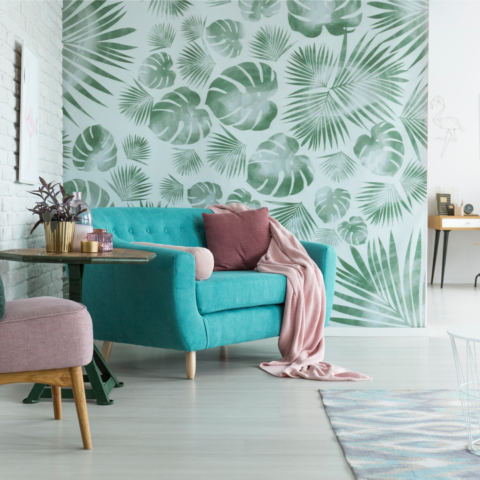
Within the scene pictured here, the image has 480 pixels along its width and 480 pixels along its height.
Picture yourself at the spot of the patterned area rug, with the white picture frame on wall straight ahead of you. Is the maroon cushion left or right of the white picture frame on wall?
right

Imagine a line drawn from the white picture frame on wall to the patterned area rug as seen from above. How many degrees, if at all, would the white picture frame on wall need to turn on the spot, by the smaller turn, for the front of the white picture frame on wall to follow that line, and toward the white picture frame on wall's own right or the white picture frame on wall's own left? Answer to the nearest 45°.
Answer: approximately 45° to the white picture frame on wall's own right

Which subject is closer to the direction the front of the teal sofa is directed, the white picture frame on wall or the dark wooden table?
the dark wooden table

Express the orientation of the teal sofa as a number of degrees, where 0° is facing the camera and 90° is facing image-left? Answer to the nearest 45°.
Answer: approximately 315°

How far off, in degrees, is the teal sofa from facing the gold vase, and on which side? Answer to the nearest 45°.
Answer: approximately 90° to its right

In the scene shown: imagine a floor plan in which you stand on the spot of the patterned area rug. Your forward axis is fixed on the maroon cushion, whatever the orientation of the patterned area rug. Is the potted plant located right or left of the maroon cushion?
left

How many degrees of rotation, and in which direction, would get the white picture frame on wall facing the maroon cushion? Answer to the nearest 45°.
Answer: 0° — it already faces it

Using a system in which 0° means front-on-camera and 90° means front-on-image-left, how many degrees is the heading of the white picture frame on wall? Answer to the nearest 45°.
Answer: approximately 270°
